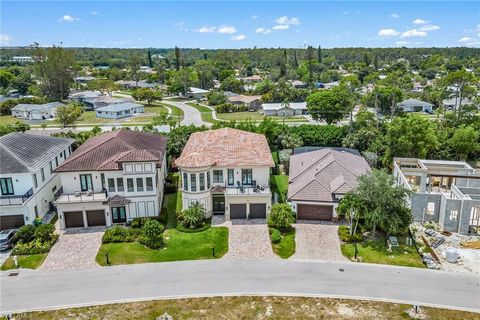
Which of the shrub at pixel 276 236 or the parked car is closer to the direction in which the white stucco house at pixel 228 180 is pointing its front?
the shrub

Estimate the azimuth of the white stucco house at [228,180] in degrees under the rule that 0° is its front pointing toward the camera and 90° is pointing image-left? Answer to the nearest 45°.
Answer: approximately 0°

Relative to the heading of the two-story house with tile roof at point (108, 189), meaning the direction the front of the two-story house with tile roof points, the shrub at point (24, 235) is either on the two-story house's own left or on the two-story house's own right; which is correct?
on the two-story house's own right

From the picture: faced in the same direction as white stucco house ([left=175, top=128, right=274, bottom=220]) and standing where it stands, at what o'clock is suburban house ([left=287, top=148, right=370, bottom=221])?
The suburban house is roughly at 9 o'clock from the white stucco house.

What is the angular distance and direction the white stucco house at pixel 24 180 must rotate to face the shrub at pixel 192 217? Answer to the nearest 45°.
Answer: approximately 45° to its left

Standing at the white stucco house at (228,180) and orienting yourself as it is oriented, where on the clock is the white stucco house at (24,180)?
the white stucco house at (24,180) is roughly at 3 o'clock from the white stucco house at (228,180).

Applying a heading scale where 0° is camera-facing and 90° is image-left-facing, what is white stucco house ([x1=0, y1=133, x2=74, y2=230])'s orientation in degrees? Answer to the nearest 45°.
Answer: approximately 0°
